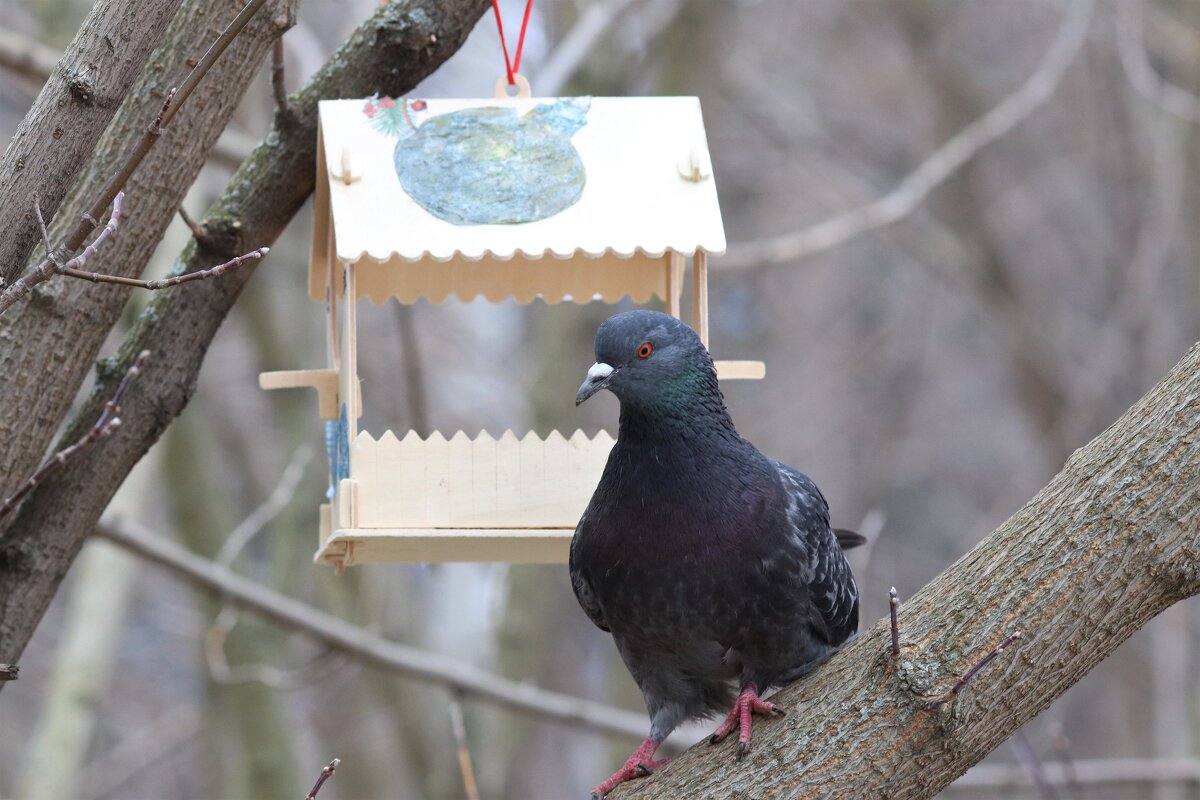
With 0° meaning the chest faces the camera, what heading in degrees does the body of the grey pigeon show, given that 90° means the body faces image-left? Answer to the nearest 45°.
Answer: approximately 45°

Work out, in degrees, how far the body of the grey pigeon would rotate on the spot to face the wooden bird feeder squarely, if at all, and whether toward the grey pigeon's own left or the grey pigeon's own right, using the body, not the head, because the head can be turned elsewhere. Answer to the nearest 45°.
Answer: approximately 90° to the grey pigeon's own right

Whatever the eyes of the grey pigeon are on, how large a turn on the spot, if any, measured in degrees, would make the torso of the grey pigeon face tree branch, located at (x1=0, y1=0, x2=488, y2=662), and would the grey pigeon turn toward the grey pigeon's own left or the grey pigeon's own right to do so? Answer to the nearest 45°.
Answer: approximately 45° to the grey pigeon's own right

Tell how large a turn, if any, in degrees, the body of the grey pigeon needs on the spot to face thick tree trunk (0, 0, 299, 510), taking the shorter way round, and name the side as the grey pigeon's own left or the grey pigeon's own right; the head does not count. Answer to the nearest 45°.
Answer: approximately 45° to the grey pigeon's own right

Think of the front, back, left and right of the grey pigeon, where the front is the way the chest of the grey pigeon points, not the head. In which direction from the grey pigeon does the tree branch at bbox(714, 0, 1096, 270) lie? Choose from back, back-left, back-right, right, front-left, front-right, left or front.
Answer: back-right

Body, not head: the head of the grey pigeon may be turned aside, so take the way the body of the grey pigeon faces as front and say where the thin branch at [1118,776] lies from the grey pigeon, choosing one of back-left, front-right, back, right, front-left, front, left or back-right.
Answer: back

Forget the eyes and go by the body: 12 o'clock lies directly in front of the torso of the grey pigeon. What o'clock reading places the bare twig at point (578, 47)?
The bare twig is roughly at 4 o'clock from the grey pigeon.

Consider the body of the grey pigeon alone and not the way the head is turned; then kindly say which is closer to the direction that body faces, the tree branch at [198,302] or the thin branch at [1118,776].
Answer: the tree branch

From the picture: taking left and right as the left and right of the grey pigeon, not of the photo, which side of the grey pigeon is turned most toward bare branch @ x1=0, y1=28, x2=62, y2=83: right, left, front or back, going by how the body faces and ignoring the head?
right

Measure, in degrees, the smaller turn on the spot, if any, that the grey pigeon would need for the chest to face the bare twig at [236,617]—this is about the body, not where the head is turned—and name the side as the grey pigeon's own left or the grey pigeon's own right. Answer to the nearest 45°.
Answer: approximately 90° to the grey pigeon's own right
